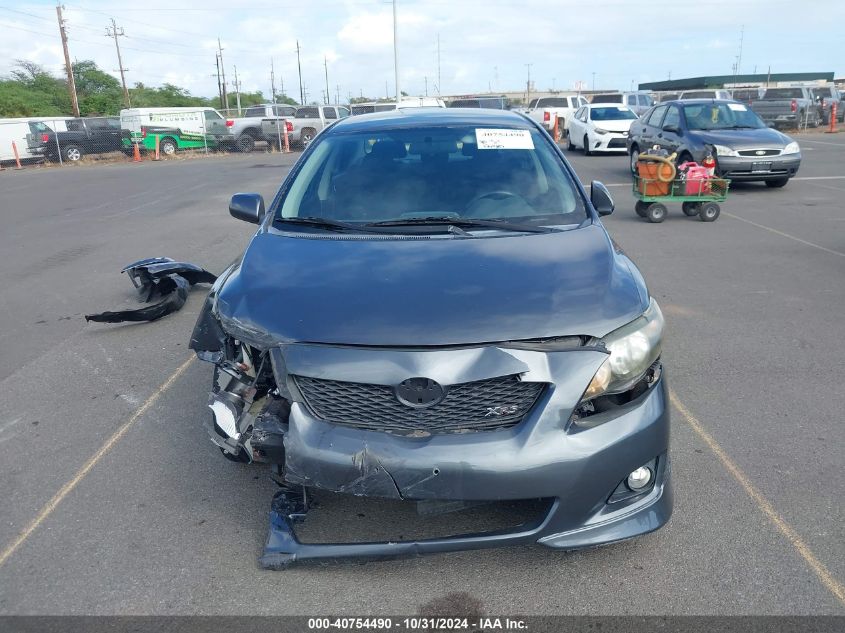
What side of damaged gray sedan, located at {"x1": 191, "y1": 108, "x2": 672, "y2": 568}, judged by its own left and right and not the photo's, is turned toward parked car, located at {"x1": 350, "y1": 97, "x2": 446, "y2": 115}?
back

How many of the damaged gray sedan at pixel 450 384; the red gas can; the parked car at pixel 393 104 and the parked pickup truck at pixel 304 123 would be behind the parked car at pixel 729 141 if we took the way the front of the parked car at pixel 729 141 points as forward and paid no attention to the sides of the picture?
2

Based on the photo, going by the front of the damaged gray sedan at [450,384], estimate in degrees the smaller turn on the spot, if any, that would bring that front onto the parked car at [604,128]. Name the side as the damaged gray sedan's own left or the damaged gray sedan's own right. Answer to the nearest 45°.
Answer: approximately 180°

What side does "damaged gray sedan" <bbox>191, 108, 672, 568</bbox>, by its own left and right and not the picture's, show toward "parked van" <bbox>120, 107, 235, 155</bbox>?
back

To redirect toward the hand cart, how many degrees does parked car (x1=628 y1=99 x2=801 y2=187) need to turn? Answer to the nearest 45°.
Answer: approximately 45° to its right

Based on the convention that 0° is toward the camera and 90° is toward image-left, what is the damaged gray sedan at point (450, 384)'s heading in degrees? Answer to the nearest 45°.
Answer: approximately 0°

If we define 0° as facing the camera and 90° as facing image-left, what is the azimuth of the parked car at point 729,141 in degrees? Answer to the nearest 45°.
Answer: approximately 315°

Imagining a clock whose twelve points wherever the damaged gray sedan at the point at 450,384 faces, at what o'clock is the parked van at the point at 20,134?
The parked van is roughly at 5 o'clock from the damaged gray sedan.

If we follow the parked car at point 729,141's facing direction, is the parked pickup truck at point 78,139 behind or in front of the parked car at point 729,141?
behind

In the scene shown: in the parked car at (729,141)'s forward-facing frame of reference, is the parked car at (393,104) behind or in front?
behind

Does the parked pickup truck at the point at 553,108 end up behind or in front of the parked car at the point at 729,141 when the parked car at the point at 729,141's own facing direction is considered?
behind

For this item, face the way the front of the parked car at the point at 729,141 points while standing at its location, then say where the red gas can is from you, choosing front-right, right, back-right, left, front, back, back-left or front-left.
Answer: front-right
